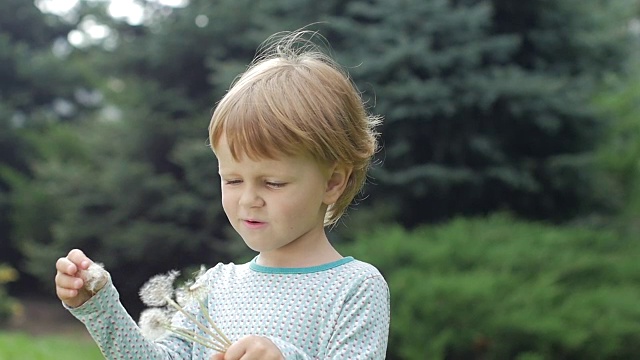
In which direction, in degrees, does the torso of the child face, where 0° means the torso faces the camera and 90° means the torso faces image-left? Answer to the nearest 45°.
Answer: approximately 45°

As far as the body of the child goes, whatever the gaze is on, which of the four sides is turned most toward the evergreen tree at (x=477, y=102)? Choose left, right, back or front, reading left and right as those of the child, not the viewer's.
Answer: back

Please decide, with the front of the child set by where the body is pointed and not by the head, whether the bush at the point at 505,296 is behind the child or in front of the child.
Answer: behind
